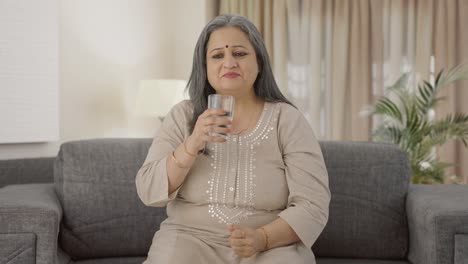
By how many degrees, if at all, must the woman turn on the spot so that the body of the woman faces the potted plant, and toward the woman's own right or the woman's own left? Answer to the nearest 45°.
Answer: approximately 135° to the woman's own left

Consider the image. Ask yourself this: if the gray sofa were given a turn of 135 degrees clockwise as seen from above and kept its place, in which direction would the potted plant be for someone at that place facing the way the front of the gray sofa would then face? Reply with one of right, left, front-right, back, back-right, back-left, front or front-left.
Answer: right

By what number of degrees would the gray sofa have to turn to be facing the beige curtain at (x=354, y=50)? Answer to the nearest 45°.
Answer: approximately 135° to its left

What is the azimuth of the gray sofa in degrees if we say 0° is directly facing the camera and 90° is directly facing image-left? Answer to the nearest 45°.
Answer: approximately 0°

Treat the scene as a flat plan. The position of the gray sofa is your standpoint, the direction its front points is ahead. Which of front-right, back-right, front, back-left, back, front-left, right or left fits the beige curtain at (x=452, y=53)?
back-left
